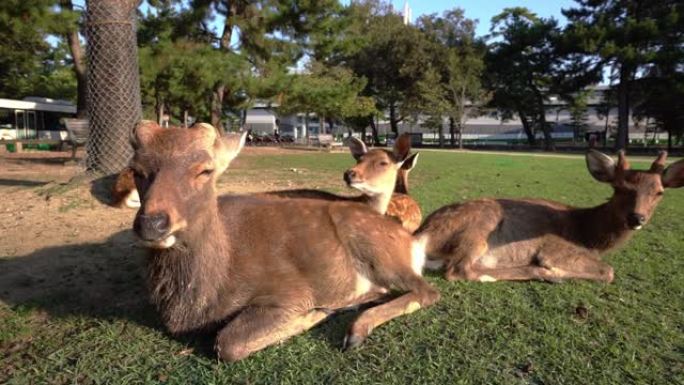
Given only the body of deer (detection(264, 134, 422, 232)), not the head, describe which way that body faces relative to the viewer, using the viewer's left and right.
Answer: facing the viewer and to the left of the viewer

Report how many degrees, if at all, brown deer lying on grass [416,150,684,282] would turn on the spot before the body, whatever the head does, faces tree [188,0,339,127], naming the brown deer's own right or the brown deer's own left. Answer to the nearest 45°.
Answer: approximately 135° to the brown deer's own left

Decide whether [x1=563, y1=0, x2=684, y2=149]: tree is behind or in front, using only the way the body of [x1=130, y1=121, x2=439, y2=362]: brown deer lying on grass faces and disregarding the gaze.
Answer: behind

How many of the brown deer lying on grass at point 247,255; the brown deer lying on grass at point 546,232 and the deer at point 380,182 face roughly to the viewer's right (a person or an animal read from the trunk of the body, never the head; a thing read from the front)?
1

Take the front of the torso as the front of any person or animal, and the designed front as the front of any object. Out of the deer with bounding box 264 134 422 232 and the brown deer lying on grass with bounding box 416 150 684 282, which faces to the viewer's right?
the brown deer lying on grass

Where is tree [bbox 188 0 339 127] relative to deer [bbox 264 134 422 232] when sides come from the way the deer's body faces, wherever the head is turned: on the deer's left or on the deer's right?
on the deer's right

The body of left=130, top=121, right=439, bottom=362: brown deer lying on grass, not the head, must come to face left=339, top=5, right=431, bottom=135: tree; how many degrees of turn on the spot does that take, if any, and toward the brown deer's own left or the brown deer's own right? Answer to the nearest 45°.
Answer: approximately 135° to the brown deer's own right

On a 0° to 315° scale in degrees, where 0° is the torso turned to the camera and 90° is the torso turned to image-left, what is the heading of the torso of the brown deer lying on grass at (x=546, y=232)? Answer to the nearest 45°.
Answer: approximately 270°

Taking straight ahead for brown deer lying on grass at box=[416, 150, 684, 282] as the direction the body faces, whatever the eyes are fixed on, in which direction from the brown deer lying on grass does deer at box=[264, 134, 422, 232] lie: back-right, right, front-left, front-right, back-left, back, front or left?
back

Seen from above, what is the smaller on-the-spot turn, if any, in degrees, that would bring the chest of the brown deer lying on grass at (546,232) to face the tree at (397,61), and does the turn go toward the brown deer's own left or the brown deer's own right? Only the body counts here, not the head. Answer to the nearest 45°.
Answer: approximately 90° to the brown deer's own left

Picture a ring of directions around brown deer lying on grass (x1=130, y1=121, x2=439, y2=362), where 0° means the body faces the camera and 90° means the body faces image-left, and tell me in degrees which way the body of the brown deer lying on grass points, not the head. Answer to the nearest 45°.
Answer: approximately 45°

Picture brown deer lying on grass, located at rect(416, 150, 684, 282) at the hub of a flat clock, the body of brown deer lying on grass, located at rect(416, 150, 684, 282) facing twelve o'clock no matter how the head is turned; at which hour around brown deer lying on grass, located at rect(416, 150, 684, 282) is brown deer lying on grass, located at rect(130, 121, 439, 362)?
brown deer lying on grass, located at rect(130, 121, 439, 362) is roughly at 4 o'clock from brown deer lying on grass, located at rect(416, 150, 684, 282).

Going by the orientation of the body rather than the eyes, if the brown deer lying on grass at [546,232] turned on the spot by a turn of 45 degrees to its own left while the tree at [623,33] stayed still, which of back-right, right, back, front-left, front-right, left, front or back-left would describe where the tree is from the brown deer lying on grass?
front-left

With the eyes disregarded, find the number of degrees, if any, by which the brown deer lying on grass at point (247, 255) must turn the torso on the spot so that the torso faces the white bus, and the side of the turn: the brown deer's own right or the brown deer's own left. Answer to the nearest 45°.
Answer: approximately 90° to the brown deer's own right

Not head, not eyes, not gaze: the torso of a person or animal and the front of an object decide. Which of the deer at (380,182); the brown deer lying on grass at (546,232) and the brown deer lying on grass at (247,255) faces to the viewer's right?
the brown deer lying on grass at (546,232)

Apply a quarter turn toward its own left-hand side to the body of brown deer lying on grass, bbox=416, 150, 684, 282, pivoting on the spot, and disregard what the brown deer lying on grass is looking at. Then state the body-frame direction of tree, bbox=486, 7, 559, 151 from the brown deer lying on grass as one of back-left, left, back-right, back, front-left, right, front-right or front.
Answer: front
